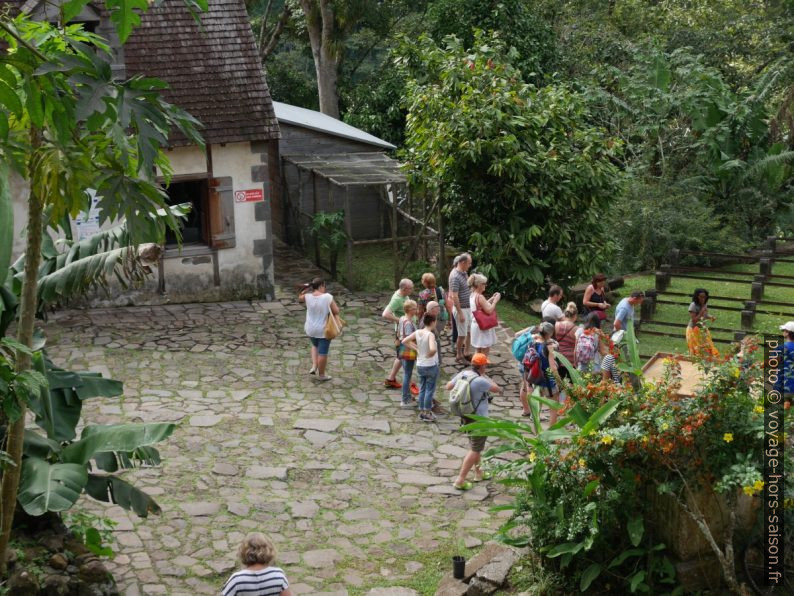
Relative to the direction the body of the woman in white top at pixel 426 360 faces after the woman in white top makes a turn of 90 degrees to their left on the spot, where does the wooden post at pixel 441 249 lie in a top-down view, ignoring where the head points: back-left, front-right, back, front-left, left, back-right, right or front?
front-right

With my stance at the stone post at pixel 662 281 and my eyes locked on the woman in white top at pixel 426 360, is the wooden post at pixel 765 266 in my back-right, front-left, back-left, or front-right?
back-left

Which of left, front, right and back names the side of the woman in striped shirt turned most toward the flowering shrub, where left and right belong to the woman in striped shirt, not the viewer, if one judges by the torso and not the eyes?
right

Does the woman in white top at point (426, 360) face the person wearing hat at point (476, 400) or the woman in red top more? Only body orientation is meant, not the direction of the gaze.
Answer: the woman in red top

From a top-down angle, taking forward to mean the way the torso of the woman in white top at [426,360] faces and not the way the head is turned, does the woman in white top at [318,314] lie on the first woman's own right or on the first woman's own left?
on the first woman's own left

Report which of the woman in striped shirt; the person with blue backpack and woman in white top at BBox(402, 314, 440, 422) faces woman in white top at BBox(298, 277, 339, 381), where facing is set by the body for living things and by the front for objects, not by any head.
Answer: the woman in striped shirt

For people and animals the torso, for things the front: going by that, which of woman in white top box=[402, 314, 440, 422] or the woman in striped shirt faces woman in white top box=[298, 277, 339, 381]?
the woman in striped shirt

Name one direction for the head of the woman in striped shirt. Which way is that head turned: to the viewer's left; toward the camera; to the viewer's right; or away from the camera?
away from the camera

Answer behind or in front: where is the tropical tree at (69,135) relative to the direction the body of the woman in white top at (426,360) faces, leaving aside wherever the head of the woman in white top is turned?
behind

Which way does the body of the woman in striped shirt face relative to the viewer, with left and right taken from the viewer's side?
facing away from the viewer

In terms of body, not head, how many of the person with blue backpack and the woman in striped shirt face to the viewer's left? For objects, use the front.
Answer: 0

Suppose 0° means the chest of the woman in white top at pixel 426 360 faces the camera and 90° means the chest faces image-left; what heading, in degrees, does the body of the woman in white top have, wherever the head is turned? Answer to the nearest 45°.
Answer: approximately 225°

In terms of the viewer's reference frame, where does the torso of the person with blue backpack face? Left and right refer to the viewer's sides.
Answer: facing away from the viewer and to the right of the viewer

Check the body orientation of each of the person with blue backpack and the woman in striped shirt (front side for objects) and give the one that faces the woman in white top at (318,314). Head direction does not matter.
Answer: the woman in striped shirt
